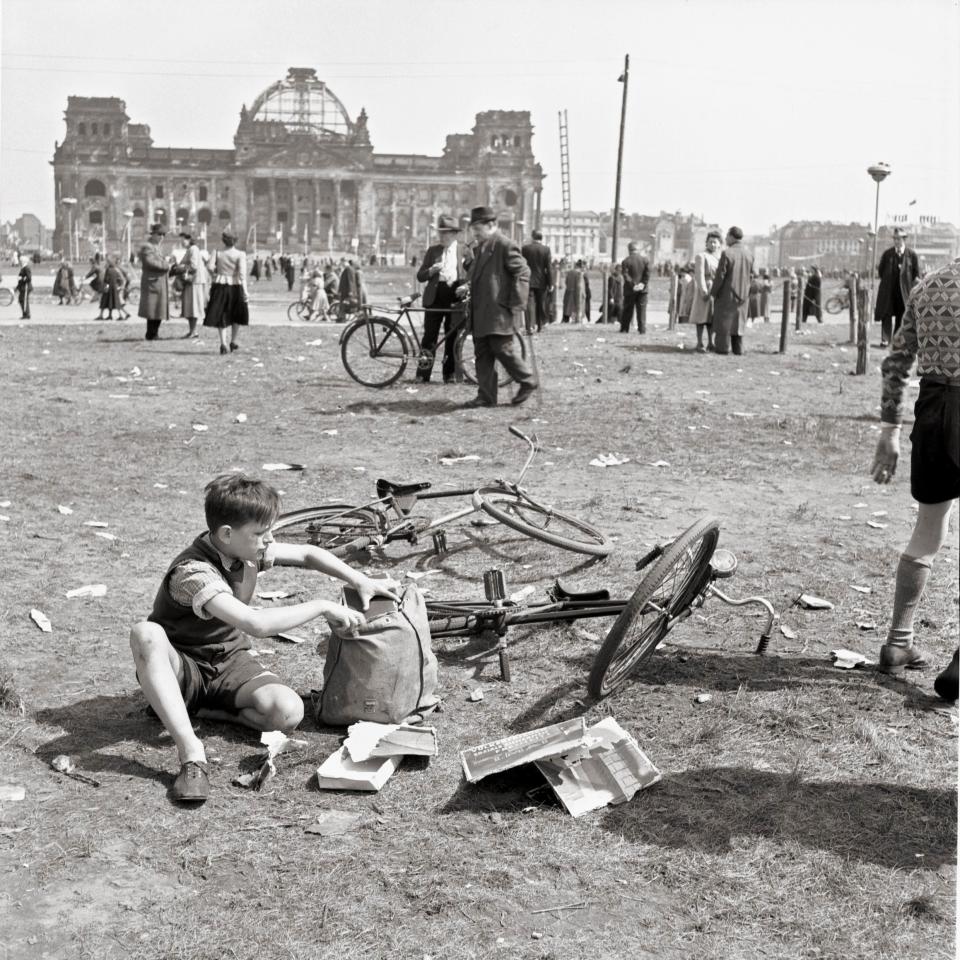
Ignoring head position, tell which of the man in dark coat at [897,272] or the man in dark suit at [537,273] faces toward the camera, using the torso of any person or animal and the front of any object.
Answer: the man in dark coat at [897,272]

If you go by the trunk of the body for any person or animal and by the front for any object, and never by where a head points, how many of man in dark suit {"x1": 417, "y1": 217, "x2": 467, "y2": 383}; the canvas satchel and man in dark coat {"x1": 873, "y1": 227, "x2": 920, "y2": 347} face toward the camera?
3

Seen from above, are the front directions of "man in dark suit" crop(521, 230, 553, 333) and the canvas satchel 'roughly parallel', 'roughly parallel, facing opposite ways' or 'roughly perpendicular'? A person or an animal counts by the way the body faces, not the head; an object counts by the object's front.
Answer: roughly parallel, facing opposite ways

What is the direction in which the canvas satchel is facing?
toward the camera

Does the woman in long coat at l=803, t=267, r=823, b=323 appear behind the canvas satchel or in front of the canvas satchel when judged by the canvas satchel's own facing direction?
behind

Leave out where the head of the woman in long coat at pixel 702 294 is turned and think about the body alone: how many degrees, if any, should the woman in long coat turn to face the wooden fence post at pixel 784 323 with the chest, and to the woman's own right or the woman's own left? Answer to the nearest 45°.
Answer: approximately 90° to the woman's own left

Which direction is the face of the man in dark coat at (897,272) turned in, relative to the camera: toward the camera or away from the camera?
toward the camera

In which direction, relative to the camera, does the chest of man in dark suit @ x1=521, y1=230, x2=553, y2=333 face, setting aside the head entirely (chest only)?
away from the camera

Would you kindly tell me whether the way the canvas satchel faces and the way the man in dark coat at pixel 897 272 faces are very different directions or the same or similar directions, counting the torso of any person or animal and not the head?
same or similar directions

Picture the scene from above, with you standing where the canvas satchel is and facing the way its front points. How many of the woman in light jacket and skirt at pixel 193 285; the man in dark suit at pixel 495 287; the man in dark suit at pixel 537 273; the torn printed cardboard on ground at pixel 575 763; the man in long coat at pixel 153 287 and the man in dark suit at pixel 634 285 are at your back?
5

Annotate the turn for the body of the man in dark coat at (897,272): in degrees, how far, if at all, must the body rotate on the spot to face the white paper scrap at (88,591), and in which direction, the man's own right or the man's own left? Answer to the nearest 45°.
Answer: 0° — they already face it

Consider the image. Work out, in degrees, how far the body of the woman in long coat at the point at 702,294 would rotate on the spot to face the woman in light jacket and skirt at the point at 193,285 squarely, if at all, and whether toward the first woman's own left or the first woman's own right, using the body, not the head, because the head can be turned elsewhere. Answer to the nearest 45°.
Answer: approximately 135° to the first woman's own right

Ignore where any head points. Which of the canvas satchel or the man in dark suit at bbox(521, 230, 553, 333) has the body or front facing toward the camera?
the canvas satchel

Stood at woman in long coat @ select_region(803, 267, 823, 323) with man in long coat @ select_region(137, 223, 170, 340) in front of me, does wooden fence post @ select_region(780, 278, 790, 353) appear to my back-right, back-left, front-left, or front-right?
front-left

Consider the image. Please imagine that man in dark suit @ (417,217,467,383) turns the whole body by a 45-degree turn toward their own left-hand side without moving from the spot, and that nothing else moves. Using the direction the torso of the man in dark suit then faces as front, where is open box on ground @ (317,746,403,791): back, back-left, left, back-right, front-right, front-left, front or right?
front-right

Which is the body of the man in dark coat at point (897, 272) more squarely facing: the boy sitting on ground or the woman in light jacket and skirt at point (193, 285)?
the boy sitting on ground

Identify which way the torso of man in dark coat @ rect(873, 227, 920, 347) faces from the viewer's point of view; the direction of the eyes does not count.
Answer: toward the camera

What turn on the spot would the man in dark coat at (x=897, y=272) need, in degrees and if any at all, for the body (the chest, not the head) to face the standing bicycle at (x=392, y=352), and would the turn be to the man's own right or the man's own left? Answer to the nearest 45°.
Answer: approximately 45° to the man's own right

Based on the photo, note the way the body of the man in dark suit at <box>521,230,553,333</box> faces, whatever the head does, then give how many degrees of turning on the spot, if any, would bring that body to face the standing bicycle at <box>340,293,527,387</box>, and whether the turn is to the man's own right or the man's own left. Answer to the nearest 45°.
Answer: approximately 180°

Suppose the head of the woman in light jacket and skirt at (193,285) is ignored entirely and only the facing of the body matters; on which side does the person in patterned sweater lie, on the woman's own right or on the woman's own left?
on the woman's own left
